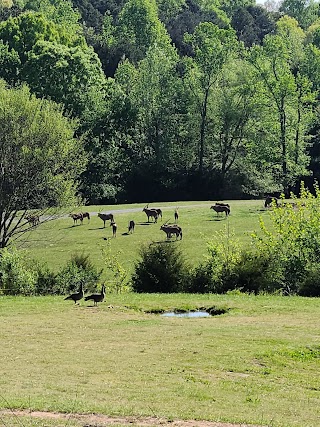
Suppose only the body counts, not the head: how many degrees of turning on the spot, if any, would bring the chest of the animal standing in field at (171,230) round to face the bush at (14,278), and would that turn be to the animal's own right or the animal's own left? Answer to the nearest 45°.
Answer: approximately 45° to the animal's own left

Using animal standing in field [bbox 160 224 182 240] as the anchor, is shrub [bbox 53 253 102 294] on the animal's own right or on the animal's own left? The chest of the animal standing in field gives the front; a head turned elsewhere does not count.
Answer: on the animal's own left

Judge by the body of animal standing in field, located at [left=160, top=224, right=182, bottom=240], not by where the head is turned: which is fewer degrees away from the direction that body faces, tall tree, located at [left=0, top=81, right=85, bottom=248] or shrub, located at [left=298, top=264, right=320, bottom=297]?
the tall tree

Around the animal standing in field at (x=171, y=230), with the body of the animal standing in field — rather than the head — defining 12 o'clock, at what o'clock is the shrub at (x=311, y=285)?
The shrub is roughly at 8 o'clock from the animal standing in field.

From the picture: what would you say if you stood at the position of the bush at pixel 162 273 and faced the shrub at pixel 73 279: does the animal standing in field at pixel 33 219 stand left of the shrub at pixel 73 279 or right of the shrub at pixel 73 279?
right

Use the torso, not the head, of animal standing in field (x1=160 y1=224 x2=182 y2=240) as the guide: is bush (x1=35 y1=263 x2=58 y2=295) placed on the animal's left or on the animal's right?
on the animal's left

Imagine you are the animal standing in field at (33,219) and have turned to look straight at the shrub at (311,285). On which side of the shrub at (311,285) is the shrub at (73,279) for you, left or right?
right

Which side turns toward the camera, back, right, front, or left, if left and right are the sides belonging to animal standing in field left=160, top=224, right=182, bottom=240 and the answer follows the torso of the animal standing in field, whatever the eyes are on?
left

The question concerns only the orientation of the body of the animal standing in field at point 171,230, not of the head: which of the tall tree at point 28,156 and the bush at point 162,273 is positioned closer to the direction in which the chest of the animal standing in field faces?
the tall tree

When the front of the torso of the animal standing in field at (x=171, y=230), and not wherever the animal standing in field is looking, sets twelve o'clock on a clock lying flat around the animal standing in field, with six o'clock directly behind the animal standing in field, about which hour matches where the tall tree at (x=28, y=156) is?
The tall tree is roughly at 11 o'clock from the animal standing in field.

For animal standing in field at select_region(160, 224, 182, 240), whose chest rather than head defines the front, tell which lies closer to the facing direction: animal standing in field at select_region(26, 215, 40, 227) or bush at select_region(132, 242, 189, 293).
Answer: the animal standing in field

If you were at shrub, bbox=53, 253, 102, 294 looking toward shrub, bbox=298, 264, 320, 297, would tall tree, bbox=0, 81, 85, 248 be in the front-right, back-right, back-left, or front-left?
back-left

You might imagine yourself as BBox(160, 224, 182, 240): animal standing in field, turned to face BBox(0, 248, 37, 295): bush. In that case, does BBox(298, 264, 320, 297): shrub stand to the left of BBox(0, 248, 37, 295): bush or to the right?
left
